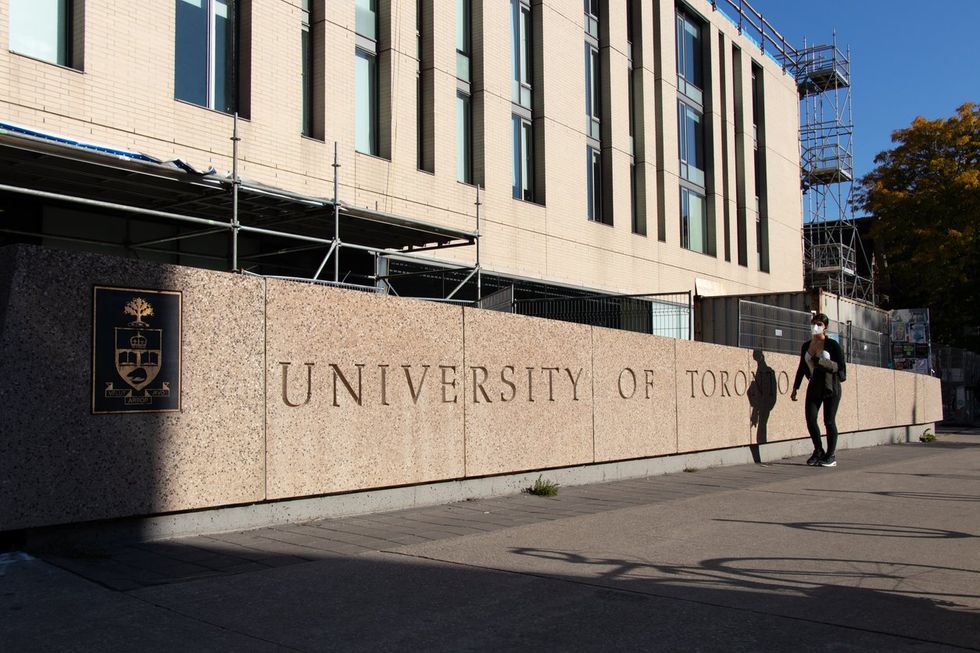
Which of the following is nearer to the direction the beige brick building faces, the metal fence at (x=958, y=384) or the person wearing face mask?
the person wearing face mask

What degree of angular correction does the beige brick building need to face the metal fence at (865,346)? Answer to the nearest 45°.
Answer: approximately 45° to its left

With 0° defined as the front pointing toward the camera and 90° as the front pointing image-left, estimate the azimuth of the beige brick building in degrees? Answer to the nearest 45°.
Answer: approximately 315°

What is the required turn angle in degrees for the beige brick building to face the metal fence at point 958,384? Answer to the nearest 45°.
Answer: approximately 90° to its left

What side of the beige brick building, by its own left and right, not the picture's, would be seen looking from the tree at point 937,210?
left
